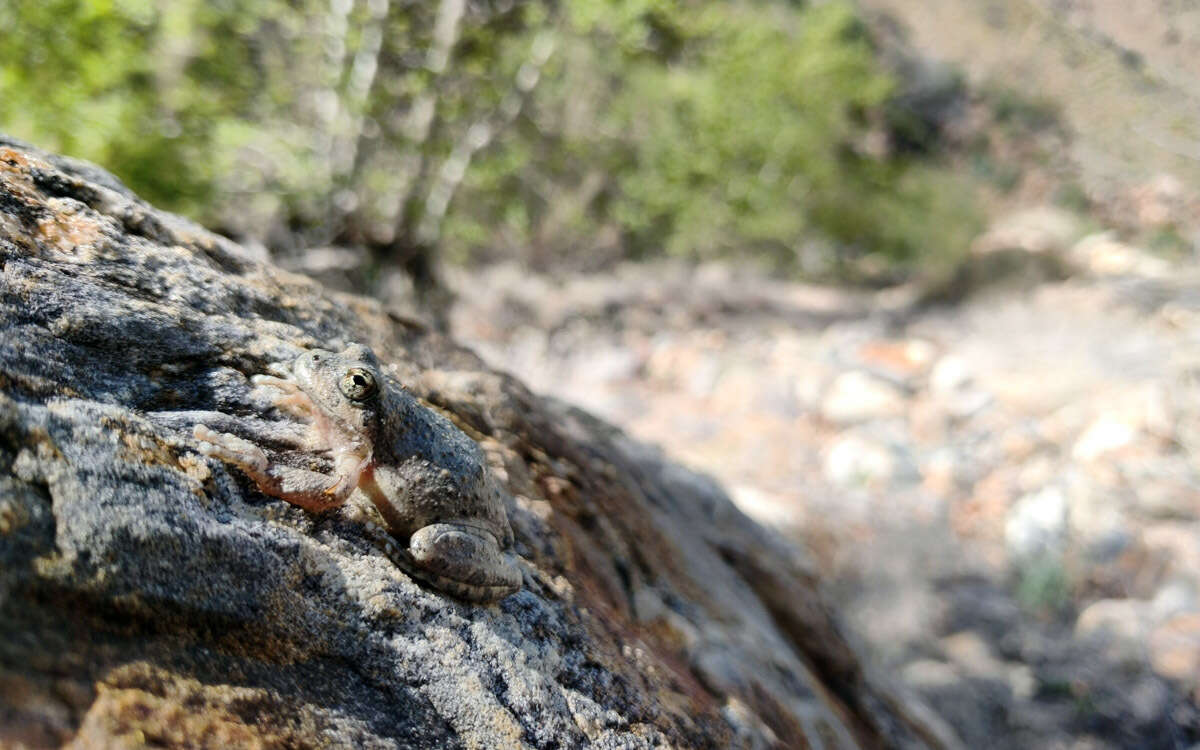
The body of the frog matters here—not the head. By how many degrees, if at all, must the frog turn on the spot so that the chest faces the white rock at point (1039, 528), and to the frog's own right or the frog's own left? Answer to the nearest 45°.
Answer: approximately 135° to the frog's own right

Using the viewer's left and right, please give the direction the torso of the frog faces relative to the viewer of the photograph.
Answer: facing to the left of the viewer
